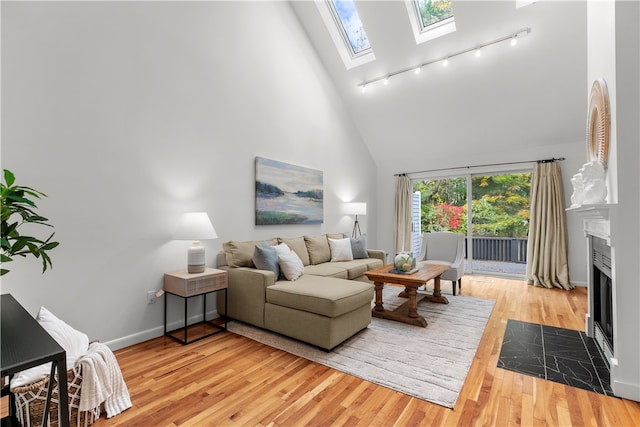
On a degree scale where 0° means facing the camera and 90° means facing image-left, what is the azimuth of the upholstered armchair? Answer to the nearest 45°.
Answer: approximately 45°

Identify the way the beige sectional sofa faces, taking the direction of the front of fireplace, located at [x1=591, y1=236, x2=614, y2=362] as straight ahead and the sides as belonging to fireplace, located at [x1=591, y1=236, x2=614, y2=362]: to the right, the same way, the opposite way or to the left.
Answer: the opposite way

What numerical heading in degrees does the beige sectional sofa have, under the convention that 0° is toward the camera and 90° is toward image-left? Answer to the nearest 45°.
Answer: approximately 315°

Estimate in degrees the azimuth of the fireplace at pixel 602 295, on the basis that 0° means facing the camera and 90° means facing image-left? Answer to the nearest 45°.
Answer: approximately 90°

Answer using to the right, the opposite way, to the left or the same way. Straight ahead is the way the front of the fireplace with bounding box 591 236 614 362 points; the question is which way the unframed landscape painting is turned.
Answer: the opposite way

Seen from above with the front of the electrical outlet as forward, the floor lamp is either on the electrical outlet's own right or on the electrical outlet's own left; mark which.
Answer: on the electrical outlet's own left

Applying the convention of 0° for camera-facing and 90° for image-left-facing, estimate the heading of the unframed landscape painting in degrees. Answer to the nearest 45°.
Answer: approximately 315°

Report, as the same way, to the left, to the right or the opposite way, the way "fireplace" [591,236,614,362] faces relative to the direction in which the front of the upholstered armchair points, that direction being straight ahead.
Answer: to the right
